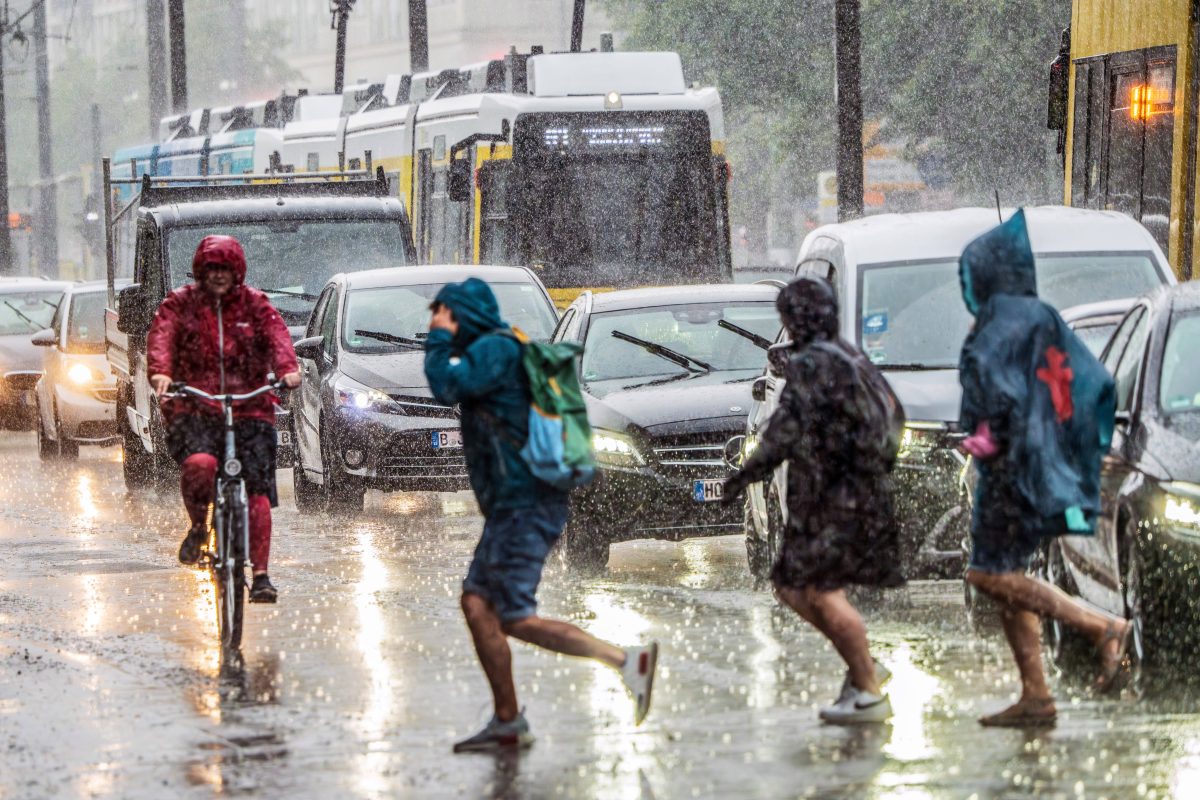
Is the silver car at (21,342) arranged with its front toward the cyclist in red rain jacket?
yes

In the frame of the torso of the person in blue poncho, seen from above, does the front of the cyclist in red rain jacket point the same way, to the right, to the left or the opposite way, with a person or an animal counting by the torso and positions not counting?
to the left

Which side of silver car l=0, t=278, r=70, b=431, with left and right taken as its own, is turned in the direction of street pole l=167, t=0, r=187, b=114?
back

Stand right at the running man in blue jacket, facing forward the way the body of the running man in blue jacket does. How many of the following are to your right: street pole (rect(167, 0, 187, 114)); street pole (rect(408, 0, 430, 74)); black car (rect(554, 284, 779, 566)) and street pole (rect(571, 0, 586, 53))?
4

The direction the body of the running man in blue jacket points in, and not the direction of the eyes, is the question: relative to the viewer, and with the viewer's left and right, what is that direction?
facing to the left of the viewer

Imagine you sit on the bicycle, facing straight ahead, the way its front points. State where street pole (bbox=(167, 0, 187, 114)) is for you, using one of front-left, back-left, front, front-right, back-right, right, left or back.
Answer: back

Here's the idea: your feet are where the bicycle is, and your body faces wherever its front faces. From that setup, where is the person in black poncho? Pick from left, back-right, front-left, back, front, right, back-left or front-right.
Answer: front-left

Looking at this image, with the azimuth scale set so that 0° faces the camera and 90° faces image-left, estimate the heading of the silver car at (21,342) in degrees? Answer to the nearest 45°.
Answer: approximately 0°

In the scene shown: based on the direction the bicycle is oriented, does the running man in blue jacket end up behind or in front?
in front

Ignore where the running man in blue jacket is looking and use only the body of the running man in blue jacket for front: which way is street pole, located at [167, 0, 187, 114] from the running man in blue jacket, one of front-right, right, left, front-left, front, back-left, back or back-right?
right

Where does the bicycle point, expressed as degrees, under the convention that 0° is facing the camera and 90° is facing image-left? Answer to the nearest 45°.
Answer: approximately 0°

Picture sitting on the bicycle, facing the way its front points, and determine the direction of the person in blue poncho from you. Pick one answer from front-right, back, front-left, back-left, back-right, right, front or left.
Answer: front-left

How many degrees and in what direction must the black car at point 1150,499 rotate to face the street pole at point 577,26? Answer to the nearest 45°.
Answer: approximately 135° to its left

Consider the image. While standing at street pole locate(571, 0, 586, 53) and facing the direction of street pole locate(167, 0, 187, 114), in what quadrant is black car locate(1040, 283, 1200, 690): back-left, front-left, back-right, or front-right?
back-left
